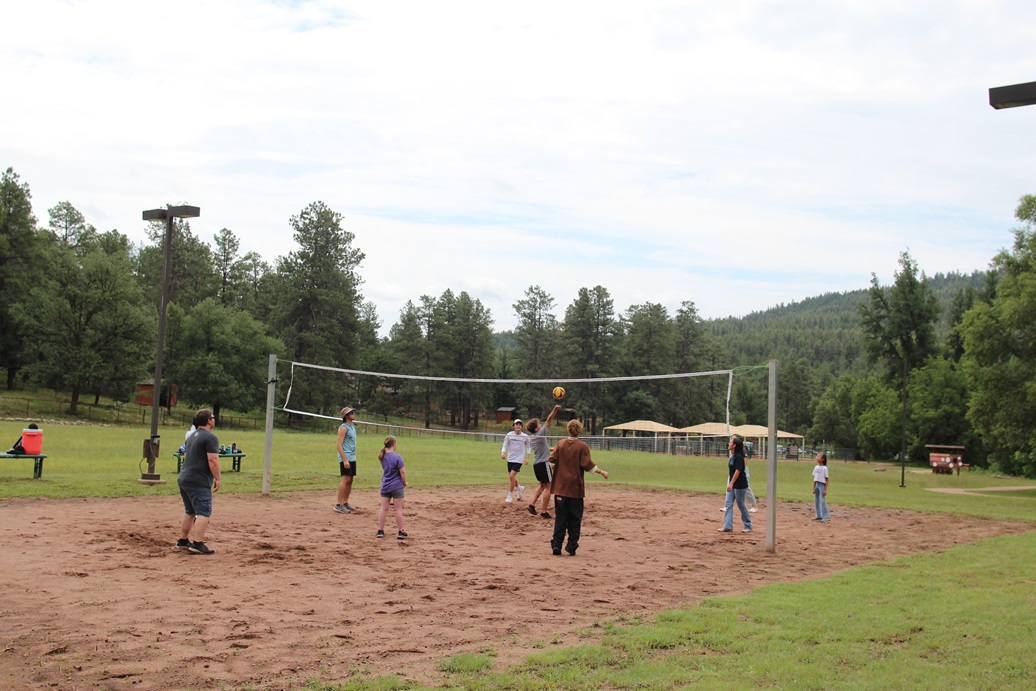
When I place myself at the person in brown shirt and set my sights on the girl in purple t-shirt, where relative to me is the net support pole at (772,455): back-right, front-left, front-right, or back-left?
back-right

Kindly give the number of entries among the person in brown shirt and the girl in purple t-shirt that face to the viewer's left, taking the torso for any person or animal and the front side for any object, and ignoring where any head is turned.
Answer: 0

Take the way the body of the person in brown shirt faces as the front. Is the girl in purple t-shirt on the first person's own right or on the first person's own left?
on the first person's own left

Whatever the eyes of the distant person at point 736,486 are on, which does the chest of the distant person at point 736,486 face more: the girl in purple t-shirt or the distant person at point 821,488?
the girl in purple t-shirt

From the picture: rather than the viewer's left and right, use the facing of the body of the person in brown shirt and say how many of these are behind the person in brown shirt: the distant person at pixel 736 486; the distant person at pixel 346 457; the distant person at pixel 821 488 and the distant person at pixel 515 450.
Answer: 0

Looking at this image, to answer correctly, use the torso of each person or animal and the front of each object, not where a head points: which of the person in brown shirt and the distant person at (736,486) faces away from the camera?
the person in brown shirt

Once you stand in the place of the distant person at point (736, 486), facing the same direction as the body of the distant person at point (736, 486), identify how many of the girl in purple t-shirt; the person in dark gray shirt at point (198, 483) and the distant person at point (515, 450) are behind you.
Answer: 0

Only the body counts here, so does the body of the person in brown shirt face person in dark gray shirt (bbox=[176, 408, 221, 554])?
no

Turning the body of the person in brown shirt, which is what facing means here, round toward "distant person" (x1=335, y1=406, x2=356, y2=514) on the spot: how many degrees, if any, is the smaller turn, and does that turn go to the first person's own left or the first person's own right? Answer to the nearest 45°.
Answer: approximately 45° to the first person's own left

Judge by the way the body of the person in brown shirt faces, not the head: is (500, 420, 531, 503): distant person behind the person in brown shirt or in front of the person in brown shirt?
in front

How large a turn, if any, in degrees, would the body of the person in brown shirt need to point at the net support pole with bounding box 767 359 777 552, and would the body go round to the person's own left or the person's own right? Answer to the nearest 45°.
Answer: approximately 90° to the person's own right

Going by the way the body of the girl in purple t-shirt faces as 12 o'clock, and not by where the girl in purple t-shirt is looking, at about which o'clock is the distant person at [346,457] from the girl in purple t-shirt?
The distant person is roughly at 10 o'clock from the girl in purple t-shirt.

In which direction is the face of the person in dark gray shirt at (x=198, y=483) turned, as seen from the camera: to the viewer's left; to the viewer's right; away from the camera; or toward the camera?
to the viewer's right

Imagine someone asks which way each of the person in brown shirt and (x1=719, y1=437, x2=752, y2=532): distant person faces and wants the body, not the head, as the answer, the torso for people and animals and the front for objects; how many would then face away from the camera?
1

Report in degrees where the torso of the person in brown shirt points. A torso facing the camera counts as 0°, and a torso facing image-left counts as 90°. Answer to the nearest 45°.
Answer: approximately 180°
